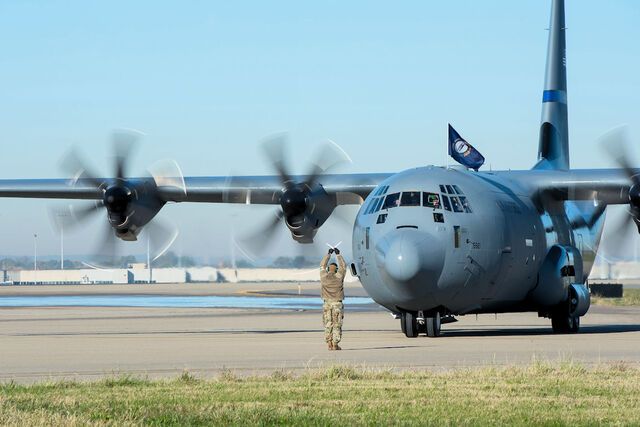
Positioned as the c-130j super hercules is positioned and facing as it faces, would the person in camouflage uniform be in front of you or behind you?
in front

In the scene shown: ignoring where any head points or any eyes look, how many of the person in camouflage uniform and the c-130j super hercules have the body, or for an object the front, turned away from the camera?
1

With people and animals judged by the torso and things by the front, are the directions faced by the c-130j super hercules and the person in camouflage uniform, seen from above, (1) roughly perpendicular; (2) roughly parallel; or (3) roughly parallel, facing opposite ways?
roughly parallel, facing opposite ways

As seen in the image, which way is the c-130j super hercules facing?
toward the camera

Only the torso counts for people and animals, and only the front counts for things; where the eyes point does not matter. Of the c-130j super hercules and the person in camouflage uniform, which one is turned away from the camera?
the person in camouflage uniform

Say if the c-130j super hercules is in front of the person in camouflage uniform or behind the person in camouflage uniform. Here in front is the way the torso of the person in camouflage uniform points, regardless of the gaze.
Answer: in front

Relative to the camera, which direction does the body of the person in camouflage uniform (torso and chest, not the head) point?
away from the camera
